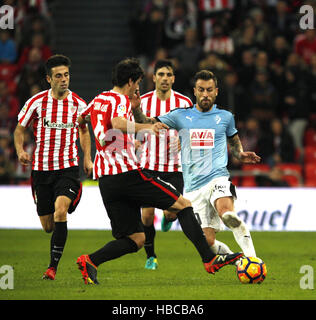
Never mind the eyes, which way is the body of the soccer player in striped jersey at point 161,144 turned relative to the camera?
toward the camera

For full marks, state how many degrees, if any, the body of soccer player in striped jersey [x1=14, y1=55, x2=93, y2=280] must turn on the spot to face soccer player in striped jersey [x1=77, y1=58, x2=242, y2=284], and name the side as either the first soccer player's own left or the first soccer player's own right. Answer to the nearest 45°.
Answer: approximately 45° to the first soccer player's own left

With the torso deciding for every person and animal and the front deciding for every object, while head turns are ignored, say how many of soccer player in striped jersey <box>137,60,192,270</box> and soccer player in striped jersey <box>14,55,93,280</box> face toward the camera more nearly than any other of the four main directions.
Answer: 2

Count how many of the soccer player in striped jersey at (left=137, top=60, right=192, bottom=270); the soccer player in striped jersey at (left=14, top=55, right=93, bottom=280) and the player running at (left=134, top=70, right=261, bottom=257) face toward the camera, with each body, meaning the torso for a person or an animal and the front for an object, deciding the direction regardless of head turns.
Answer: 3

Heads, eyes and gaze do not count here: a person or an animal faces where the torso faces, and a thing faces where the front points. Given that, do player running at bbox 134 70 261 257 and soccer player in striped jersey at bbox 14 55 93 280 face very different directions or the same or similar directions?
same or similar directions

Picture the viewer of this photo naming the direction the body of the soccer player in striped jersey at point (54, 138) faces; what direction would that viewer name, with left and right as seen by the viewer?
facing the viewer

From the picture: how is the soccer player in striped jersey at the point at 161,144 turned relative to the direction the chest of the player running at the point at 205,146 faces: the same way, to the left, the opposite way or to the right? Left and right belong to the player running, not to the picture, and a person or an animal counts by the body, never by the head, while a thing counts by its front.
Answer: the same way

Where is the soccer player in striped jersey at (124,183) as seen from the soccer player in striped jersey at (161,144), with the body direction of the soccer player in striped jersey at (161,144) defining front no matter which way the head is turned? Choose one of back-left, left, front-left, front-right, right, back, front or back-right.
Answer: front

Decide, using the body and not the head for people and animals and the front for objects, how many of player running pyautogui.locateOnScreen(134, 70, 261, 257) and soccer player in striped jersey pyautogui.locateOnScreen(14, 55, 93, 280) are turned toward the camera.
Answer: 2

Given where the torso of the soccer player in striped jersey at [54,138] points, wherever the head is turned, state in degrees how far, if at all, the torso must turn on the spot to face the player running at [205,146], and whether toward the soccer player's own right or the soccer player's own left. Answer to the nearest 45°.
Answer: approximately 90° to the soccer player's own left

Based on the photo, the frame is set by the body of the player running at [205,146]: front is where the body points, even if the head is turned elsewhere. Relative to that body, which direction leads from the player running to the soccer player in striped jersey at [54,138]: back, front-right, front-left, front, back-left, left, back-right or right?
right

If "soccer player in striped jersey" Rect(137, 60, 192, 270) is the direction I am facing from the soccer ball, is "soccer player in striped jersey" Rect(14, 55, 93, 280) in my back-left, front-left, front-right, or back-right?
front-left

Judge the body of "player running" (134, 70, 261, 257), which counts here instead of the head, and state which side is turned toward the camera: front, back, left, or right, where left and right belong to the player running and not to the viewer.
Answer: front

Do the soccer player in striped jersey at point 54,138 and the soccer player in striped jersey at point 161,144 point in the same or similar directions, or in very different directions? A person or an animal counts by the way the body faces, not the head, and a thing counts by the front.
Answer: same or similar directions

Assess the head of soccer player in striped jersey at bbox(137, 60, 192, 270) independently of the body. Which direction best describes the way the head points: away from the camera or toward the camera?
toward the camera
